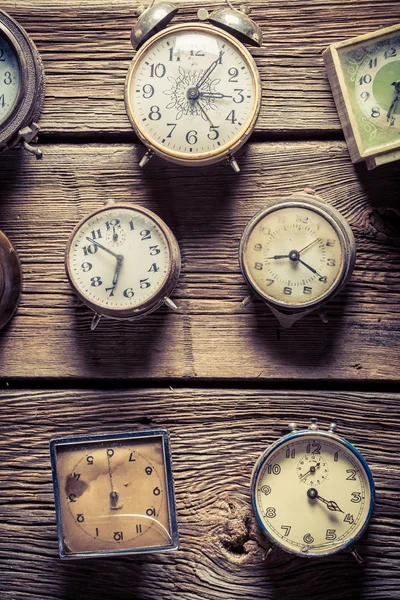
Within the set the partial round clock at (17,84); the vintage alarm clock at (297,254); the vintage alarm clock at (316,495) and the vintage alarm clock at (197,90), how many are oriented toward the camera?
4

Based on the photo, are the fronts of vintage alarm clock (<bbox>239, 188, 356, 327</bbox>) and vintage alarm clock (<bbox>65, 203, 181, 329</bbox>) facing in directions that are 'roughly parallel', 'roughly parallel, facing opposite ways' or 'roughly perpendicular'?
roughly parallel

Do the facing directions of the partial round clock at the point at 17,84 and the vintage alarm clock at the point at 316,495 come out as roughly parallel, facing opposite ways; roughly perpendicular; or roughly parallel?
roughly parallel

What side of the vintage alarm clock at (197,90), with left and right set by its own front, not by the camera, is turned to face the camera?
front

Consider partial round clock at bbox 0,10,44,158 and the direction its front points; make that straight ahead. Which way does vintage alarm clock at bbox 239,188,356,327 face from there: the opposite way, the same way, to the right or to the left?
the same way

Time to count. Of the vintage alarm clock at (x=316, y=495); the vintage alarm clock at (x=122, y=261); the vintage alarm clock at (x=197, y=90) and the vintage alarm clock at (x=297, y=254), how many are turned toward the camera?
4

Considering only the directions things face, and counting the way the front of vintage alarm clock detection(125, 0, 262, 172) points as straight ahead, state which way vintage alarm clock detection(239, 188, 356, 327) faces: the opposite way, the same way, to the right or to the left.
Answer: the same way

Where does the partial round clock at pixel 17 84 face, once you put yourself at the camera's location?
facing the viewer

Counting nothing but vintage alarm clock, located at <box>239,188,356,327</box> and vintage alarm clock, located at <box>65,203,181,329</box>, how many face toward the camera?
2

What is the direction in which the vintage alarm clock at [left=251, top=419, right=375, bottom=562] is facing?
toward the camera
